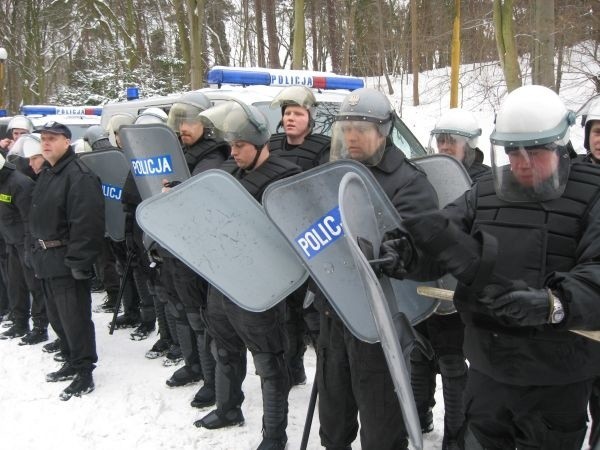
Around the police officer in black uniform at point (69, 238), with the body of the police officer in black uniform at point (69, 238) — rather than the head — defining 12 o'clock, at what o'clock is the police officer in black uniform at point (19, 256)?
the police officer in black uniform at point (19, 256) is roughly at 4 o'clock from the police officer in black uniform at point (69, 238).

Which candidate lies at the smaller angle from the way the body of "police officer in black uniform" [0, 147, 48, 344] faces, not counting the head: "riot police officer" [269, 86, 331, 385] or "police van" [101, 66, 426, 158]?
the riot police officer

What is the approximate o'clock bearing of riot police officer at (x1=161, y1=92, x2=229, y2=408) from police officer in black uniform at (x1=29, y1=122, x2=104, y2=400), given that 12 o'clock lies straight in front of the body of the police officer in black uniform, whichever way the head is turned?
The riot police officer is roughly at 9 o'clock from the police officer in black uniform.

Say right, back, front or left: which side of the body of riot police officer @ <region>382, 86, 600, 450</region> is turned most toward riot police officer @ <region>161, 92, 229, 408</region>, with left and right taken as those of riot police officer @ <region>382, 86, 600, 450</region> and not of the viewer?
right
